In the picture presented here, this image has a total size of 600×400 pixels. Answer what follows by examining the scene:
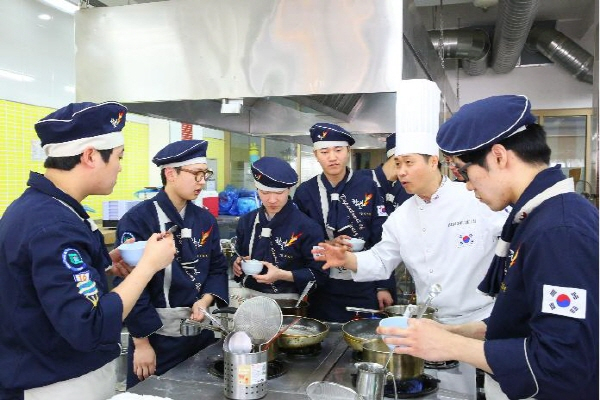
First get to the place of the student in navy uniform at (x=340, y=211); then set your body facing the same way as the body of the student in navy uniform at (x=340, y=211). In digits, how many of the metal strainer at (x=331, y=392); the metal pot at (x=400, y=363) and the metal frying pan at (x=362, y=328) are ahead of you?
3

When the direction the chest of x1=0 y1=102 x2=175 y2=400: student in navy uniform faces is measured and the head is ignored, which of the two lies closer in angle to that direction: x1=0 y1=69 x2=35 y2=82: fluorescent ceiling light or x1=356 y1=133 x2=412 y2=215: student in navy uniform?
the student in navy uniform

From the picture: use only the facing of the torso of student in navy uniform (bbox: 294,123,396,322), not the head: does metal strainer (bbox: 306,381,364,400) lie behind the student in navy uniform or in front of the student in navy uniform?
in front

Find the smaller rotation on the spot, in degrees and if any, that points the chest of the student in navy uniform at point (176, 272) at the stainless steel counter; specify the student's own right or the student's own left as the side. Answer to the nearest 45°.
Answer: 0° — they already face it

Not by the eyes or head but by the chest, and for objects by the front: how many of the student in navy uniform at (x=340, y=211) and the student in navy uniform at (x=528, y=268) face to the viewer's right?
0

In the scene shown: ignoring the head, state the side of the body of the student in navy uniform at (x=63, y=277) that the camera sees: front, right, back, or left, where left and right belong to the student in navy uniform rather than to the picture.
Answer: right

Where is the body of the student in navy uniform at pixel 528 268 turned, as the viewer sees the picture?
to the viewer's left

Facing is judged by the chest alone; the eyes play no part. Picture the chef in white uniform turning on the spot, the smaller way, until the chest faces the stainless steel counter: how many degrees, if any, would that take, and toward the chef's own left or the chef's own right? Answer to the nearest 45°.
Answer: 0° — they already face it

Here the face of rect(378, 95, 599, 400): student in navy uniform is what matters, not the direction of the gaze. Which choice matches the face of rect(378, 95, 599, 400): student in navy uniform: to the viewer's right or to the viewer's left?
to the viewer's left

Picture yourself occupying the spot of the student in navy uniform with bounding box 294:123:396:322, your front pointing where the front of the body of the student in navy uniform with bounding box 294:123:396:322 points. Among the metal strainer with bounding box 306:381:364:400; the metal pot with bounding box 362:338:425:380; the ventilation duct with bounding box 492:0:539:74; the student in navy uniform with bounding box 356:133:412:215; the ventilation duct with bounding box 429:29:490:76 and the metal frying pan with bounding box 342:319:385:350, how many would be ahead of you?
3

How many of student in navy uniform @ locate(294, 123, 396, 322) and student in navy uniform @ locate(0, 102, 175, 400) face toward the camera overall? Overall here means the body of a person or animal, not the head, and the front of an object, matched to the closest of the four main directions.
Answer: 1

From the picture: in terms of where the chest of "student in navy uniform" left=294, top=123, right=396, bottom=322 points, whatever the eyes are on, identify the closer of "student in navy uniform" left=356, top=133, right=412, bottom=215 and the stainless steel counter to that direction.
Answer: the stainless steel counter

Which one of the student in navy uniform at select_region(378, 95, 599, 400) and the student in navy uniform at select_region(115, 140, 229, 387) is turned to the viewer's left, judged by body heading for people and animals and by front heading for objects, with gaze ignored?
the student in navy uniform at select_region(378, 95, 599, 400)
